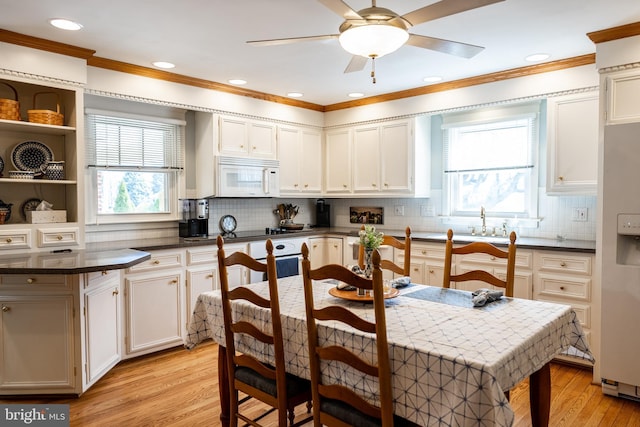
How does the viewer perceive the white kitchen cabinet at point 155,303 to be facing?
facing the viewer and to the right of the viewer

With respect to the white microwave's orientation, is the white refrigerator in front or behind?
in front

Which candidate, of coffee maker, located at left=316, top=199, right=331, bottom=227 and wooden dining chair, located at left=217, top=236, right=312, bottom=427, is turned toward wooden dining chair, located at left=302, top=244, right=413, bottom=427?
the coffee maker

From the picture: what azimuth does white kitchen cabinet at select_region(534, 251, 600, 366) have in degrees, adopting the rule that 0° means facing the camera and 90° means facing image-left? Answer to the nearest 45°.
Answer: approximately 45°

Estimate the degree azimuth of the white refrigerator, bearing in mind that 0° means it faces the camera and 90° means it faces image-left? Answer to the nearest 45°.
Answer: approximately 45°

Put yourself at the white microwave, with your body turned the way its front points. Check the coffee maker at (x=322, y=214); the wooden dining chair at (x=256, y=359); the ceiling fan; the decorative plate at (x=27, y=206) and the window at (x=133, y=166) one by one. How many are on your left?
1

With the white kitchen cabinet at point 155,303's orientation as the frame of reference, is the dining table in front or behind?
in front

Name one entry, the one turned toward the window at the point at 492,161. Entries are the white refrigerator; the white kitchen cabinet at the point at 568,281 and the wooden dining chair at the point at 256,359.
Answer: the wooden dining chair

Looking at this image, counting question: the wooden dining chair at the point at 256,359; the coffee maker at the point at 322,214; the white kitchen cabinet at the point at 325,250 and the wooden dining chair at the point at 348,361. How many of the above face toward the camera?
2

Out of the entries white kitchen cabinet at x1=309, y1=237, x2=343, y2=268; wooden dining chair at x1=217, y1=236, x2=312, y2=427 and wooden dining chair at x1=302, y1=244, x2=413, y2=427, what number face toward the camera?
1

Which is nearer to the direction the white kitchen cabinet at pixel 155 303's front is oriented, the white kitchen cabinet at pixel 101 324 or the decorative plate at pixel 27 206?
the white kitchen cabinet

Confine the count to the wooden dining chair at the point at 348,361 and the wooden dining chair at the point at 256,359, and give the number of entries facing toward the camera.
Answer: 0

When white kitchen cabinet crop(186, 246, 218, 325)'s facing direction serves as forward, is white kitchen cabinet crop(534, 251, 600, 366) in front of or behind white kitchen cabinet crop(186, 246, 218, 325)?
in front

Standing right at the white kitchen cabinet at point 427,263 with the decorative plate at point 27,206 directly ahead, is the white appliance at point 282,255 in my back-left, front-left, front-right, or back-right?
front-right

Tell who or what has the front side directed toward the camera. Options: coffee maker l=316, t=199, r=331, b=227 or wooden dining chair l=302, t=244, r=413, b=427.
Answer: the coffee maker

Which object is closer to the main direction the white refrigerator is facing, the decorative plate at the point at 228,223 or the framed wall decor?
the decorative plate

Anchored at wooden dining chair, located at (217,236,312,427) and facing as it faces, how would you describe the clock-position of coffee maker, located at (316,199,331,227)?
The coffee maker is roughly at 11 o'clock from the wooden dining chair.

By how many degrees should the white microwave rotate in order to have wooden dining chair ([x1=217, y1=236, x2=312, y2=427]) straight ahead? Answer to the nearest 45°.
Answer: approximately 45° to its right
